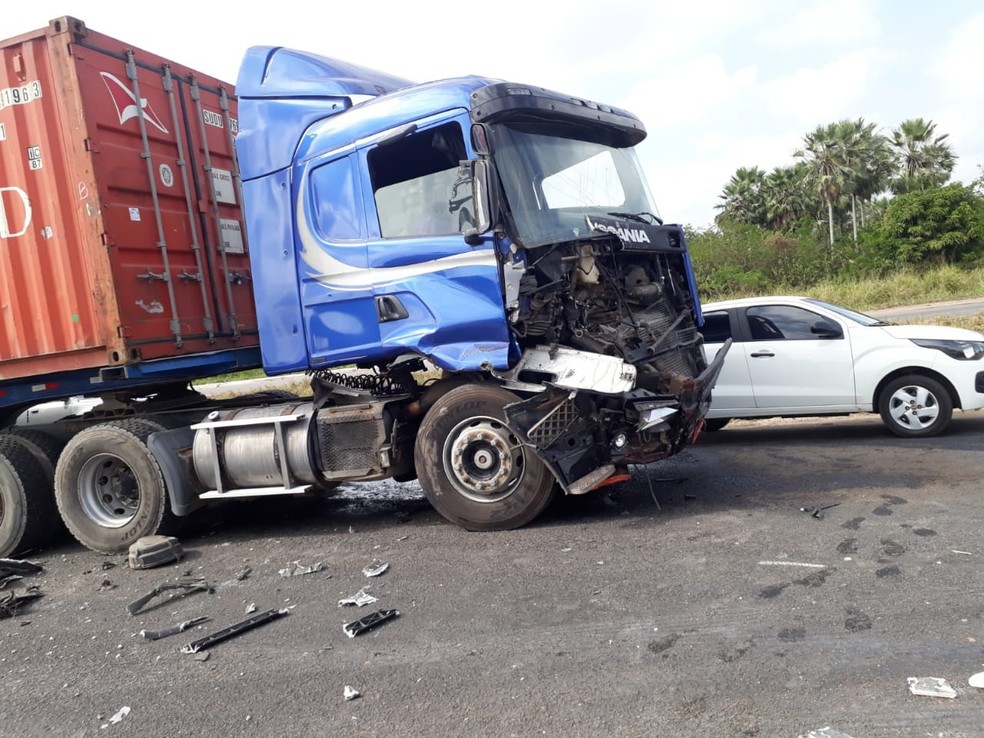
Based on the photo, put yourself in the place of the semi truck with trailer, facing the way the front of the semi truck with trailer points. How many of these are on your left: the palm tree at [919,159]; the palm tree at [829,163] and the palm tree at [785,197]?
3

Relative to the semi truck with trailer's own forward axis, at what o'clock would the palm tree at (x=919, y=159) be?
The palm tree is roughly at 9 o'clock from the semi truck with trailer.

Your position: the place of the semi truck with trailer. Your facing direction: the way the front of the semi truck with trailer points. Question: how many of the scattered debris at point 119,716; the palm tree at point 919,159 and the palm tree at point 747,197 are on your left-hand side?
2

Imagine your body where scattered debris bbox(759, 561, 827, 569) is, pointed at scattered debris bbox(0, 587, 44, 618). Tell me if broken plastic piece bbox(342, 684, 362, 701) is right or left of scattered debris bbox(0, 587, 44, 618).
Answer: left

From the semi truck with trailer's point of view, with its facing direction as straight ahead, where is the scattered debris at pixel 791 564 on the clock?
The scattered debris is roughly at 12 o'clock from the semi truck with trailer.

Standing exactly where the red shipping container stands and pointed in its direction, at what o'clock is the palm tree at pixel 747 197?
The palm tree is roughly at 9 o'clock from the red shipping container.

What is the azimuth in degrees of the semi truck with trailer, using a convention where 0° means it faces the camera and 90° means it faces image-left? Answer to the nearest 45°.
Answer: approximately 315°

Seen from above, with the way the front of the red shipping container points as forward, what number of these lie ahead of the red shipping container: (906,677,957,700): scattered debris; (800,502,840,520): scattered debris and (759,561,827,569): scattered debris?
3

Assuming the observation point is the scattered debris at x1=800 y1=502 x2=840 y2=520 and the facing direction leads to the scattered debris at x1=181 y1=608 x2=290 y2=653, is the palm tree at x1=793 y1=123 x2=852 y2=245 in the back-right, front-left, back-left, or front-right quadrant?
back-right

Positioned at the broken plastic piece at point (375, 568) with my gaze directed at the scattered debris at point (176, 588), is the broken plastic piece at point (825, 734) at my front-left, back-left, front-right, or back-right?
back-left

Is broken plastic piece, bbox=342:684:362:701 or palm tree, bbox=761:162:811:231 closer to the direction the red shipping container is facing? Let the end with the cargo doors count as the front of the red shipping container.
the broken plastic piece
